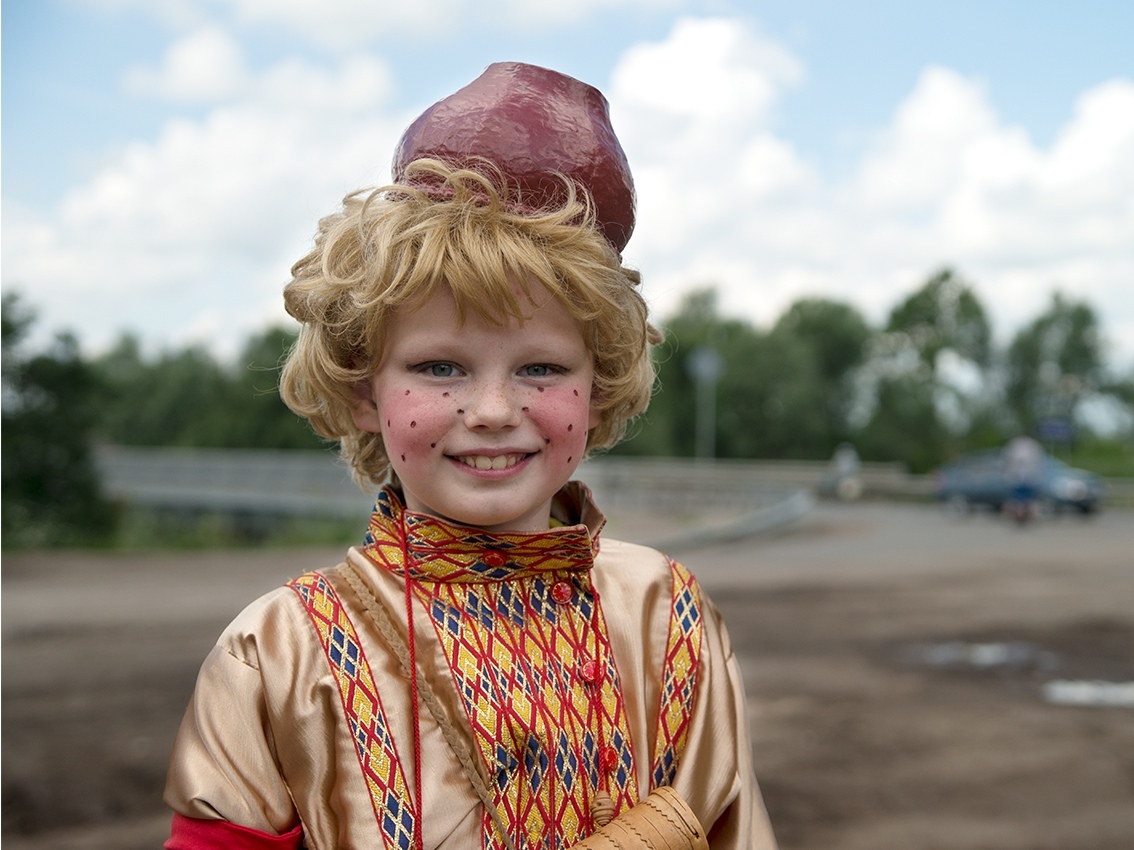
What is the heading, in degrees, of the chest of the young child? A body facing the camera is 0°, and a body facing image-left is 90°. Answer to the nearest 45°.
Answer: approximately 0°

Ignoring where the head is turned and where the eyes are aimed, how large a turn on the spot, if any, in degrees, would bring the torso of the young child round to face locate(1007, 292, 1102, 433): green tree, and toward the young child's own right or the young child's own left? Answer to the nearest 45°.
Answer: approximately 135° to the young child's own left

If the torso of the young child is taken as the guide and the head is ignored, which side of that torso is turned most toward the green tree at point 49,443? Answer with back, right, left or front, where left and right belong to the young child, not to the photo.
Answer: back

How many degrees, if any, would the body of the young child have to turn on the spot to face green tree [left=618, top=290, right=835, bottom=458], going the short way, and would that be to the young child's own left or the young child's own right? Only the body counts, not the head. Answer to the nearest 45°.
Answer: approximately 180°

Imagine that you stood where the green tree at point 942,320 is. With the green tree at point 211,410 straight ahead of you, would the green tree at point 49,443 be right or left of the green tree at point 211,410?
left
